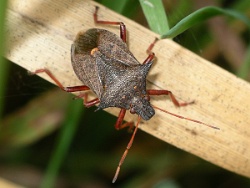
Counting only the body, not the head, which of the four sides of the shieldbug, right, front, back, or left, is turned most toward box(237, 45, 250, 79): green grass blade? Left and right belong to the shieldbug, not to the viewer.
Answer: left
